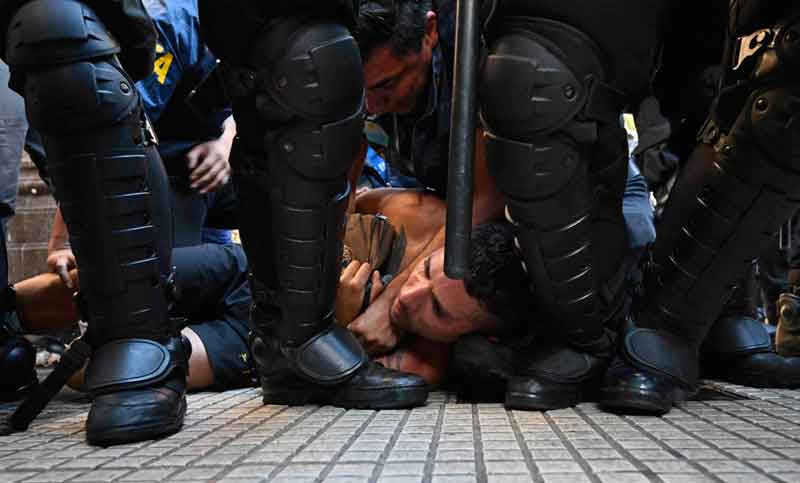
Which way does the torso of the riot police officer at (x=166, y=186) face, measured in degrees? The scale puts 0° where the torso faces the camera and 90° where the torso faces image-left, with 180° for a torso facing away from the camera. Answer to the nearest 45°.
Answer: approximately 315°
